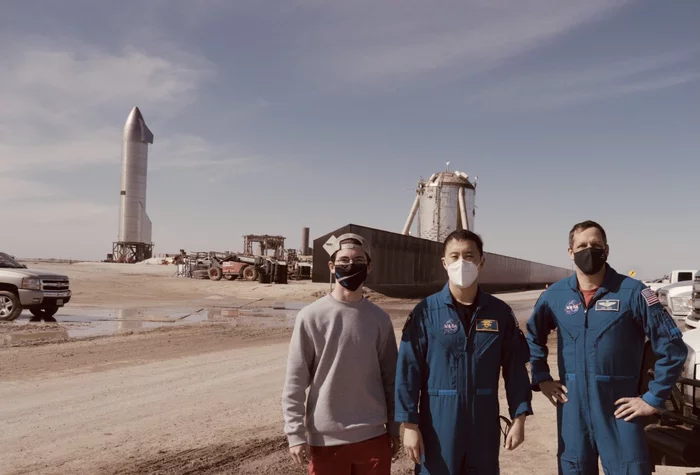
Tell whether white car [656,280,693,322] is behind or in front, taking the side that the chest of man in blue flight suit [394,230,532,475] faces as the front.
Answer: behind

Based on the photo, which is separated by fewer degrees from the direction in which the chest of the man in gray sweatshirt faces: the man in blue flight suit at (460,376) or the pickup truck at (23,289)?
the man in blue flight suit

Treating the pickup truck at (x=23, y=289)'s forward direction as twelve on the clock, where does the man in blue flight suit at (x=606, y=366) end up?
The man in blue flight suit is roughly at 1 o'clock from the pickup truck.

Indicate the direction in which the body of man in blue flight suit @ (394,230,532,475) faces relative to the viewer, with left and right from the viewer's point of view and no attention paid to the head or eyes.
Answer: facing the viewer

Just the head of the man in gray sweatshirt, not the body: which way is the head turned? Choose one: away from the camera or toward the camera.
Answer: toward the camera

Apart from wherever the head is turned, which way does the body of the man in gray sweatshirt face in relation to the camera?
toward the camera

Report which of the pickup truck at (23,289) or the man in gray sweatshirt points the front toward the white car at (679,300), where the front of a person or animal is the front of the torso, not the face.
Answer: the pickup truck

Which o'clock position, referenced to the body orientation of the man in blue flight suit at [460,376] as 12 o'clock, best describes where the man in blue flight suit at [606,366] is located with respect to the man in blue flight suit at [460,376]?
the man in blue flight suit at [606,366] is roughly at 8 o'clock from the man in blue flight suit at [460,376].

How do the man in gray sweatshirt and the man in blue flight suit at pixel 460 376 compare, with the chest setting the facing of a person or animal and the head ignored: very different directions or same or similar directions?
same or similar directions

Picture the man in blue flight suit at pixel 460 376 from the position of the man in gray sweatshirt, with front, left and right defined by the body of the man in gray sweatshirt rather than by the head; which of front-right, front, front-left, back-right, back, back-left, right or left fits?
left

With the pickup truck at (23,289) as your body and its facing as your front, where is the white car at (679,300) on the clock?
The white car is roughly at 12 o'clock from the pickup truck.

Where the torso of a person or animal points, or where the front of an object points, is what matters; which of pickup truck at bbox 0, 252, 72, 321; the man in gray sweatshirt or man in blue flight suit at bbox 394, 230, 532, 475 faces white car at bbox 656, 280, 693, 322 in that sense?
the pickup truck

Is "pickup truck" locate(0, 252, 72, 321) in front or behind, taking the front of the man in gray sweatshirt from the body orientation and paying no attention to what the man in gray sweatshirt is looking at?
behind

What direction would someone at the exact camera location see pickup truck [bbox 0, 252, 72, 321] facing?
facing the viewer and to the right of the viewer

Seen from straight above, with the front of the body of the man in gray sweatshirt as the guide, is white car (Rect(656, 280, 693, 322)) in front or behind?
behind
